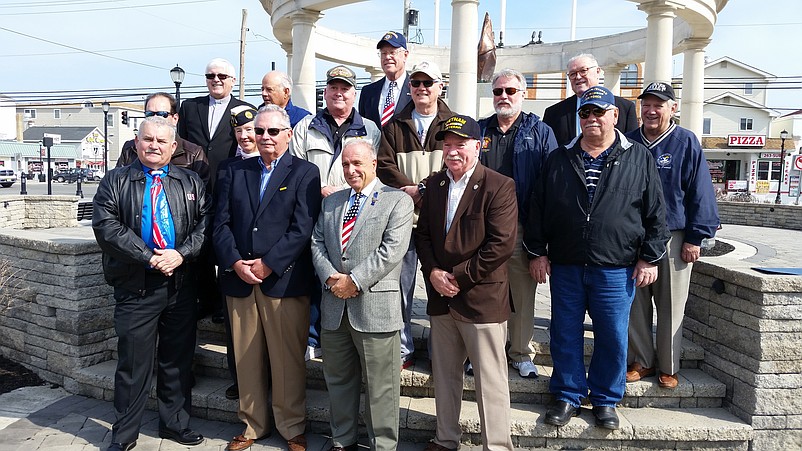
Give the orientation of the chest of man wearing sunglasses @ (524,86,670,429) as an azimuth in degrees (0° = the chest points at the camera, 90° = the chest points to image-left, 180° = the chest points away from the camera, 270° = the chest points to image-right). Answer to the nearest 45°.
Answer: approximately 0°

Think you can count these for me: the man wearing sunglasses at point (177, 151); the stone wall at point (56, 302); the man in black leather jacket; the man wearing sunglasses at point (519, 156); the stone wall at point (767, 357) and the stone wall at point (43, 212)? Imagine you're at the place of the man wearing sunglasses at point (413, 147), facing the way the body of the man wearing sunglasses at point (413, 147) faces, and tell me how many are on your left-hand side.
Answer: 2

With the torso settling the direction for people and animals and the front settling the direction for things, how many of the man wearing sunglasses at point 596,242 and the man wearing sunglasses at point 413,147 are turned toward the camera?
2

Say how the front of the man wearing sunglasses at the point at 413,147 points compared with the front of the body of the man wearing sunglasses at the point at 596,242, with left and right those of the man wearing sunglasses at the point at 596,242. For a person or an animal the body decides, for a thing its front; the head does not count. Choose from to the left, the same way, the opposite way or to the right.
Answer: the same way

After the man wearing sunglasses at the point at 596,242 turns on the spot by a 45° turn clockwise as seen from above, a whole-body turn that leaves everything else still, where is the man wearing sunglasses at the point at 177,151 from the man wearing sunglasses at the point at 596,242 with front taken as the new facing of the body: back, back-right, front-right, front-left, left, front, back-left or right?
front-right

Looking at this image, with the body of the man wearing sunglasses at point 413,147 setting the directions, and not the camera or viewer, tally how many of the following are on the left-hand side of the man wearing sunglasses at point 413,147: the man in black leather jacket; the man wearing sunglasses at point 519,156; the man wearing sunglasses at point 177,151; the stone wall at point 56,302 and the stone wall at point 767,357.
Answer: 2

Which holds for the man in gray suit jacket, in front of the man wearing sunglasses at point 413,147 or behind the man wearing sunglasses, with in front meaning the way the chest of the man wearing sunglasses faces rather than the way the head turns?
in front

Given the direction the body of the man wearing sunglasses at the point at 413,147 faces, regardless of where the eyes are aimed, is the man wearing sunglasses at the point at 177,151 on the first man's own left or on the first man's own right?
on the first man's own right

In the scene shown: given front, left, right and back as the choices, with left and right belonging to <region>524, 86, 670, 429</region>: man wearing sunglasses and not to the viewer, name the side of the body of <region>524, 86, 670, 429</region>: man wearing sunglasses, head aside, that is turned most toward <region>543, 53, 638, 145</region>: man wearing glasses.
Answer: back

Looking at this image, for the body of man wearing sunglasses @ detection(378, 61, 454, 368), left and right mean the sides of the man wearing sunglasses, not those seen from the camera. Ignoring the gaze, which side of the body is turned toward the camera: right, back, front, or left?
front

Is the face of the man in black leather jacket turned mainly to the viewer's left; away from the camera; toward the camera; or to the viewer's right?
toward the camera

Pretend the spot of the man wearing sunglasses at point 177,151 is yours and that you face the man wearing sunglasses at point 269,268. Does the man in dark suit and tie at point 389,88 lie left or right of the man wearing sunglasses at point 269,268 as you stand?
left

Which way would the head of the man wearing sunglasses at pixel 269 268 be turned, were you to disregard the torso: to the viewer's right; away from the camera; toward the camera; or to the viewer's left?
toward the camera
